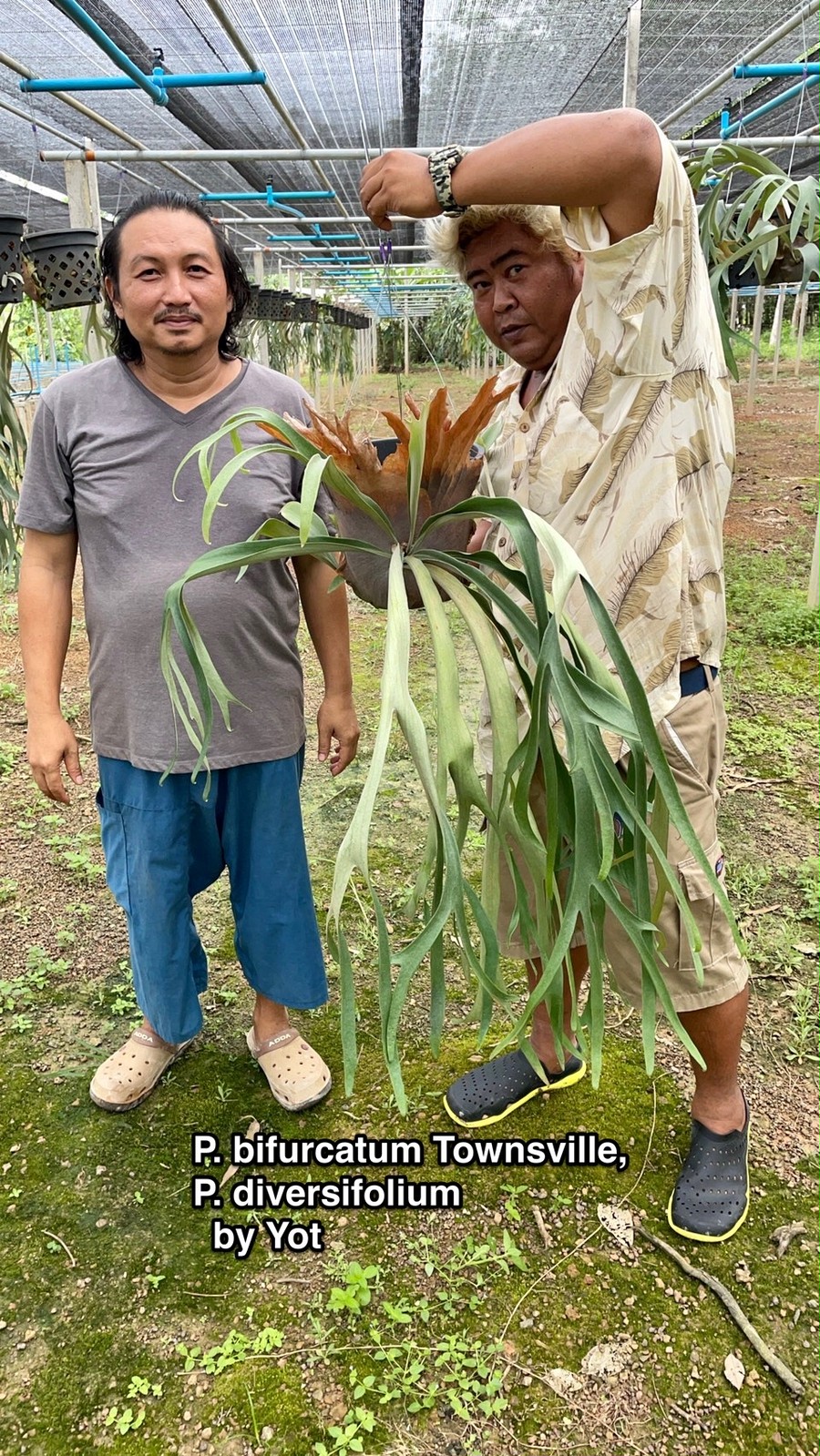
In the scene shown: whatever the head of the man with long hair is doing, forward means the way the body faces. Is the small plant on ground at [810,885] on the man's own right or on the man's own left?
on the man's own left

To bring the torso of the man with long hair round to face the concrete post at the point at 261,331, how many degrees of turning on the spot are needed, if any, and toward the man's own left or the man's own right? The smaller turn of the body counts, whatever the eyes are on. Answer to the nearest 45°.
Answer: approximately 180°

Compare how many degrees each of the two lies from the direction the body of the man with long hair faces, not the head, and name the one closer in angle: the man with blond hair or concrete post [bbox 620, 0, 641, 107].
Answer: the man with blond hair

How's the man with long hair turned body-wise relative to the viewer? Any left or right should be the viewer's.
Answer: facing the viewer

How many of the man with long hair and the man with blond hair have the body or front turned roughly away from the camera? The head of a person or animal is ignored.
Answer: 0

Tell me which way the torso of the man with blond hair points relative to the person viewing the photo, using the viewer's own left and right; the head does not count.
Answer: facing the viewer and to the left of the viewer

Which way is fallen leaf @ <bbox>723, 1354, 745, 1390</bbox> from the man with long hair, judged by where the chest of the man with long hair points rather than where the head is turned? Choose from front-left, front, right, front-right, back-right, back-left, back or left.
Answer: front-left

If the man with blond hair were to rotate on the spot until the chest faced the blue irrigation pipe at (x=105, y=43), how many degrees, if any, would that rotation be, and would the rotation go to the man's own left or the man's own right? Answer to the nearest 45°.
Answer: approximately 90° to the man's own right

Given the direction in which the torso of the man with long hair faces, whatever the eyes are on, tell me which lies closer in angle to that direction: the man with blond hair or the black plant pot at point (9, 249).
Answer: the man with blond hair

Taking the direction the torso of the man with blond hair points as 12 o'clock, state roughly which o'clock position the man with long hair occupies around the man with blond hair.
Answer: The man with long hair is roughly at 2 o'clock from the man with blond hair.

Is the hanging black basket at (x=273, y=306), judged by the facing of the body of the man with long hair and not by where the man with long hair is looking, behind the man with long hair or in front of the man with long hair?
behind
